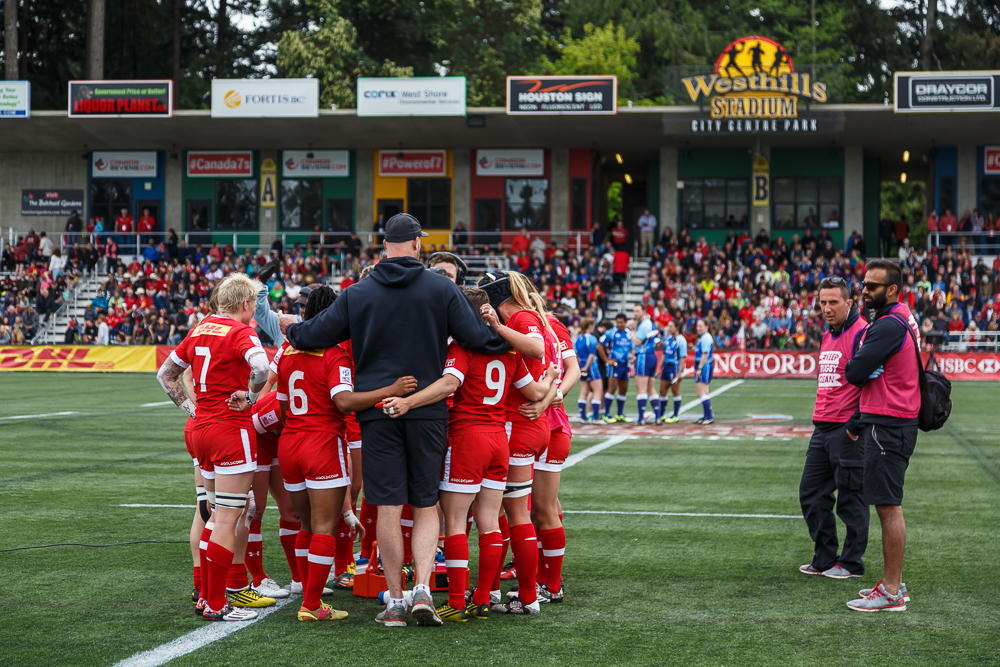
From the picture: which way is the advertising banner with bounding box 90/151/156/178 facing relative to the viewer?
toward the camera

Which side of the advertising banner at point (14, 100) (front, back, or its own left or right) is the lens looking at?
front

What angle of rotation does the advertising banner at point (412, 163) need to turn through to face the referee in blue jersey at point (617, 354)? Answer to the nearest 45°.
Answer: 0° — it already faces them

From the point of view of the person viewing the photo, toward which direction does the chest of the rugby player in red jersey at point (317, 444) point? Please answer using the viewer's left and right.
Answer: facing away from the viewer and to the right of the viewer

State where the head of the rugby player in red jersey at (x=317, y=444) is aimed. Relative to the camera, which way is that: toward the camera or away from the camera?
away from the camera

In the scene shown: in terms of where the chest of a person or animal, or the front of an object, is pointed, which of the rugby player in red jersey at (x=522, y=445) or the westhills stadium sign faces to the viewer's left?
the rugby player in red jersey

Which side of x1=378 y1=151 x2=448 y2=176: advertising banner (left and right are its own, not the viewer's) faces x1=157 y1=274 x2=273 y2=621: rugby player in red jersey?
front

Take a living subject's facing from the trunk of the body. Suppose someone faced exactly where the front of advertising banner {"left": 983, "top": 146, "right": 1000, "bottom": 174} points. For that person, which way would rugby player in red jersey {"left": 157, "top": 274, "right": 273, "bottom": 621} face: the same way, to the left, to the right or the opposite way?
the opposite way

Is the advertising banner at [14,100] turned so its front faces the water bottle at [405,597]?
yes

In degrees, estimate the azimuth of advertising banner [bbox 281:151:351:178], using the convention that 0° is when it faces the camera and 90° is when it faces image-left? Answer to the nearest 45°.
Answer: approximately 0°

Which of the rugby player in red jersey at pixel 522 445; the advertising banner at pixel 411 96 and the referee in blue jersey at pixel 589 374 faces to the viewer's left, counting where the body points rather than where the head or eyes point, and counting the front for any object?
the rugby player in red jersey

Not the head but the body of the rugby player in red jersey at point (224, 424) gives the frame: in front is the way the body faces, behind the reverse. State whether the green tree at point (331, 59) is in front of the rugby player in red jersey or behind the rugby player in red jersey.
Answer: in front

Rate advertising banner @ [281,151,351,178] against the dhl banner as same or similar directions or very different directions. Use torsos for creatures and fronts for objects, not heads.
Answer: same or similar directions

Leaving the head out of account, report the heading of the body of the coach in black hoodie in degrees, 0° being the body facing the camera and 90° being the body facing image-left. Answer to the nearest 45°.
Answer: approximately 180°

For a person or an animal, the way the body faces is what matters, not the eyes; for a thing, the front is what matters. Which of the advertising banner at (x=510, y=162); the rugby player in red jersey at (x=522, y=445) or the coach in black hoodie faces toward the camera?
the advertising banner

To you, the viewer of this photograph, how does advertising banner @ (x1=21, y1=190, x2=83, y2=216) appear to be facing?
facing the viewer

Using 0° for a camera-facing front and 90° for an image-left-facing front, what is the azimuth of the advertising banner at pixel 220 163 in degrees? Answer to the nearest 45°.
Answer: approximately 0°
